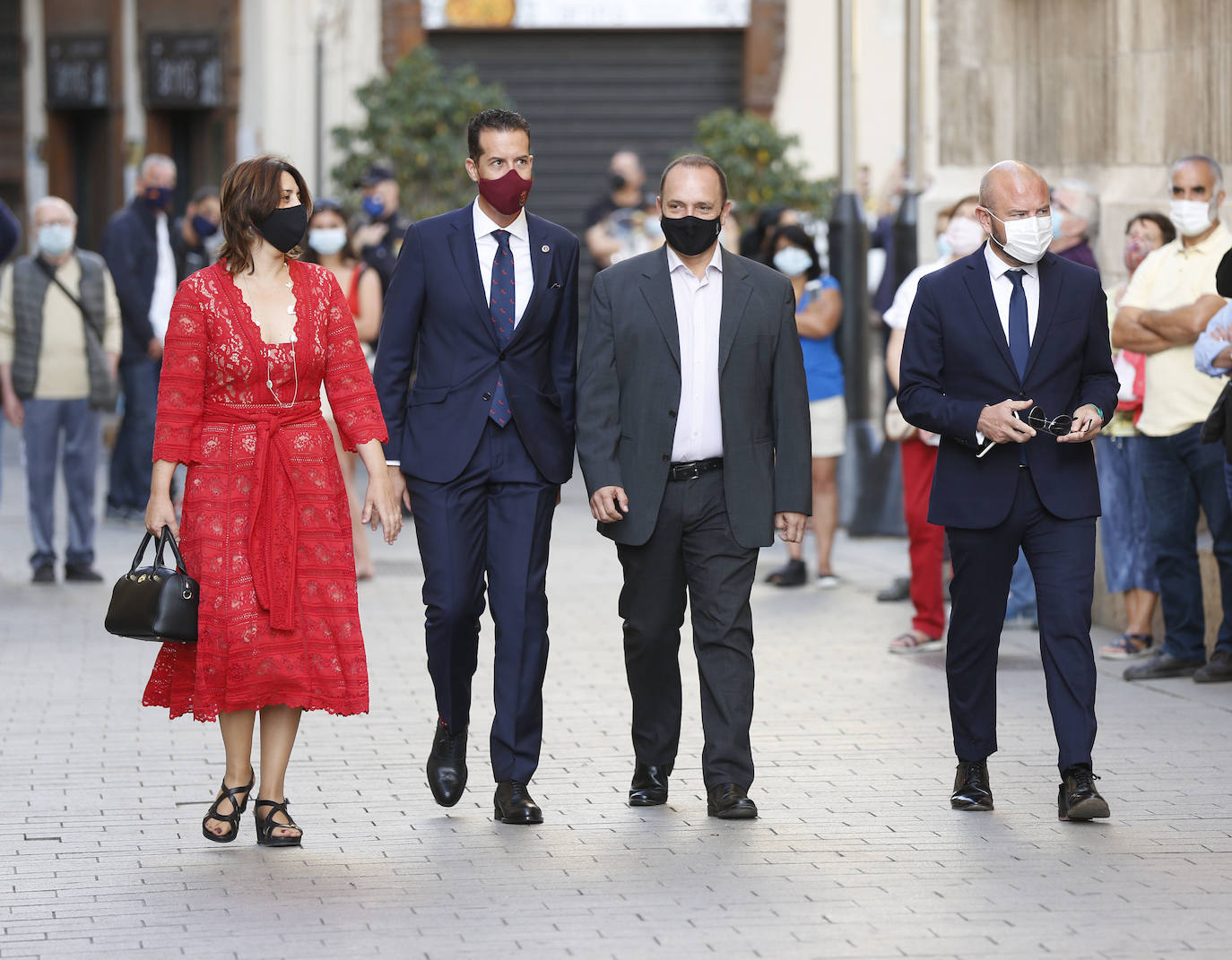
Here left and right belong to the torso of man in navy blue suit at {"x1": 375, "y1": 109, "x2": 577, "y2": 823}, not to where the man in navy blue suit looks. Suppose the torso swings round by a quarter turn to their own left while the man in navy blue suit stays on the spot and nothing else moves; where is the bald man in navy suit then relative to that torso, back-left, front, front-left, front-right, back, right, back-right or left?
front

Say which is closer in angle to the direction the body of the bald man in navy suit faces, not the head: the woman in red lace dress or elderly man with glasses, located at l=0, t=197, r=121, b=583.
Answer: the woman in red lace dress

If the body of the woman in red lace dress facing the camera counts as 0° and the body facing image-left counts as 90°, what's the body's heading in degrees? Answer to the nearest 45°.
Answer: approximately 0°

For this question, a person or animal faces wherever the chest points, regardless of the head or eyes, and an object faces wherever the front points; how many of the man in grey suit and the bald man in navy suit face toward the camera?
2

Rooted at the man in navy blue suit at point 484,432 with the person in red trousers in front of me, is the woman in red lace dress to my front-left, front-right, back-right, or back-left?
back-left

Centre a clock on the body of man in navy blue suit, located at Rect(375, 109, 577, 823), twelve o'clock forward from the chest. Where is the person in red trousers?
The person in red trousers is roughly at 7 o'clock from the man in navy blue suit.

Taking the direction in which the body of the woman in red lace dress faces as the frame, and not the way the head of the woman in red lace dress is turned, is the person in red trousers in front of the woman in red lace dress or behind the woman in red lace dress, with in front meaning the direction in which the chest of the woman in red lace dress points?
behind

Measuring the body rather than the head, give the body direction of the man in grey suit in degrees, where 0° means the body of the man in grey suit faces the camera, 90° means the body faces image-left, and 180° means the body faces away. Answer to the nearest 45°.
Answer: approximately 0°

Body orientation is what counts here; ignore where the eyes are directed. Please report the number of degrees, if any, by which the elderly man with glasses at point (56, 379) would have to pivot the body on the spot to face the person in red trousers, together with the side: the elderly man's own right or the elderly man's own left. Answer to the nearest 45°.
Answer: approximately 45° to the elderly man's own left

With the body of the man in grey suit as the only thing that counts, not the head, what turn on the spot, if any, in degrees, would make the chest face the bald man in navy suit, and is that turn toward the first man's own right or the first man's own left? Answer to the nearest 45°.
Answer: approximately 90° to the first man's own left

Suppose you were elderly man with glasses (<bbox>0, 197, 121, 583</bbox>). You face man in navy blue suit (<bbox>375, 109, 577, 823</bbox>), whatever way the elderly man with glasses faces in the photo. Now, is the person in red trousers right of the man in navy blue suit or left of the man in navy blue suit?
left
